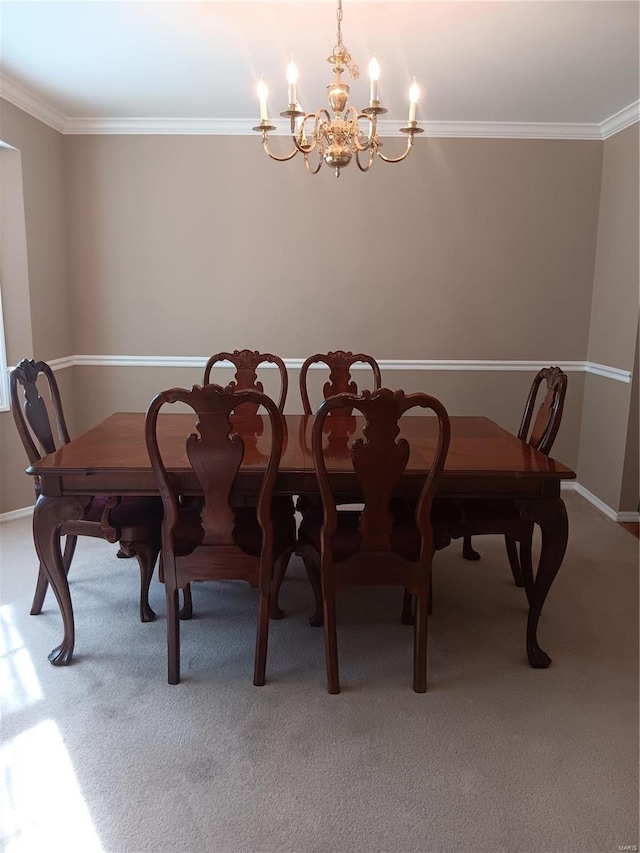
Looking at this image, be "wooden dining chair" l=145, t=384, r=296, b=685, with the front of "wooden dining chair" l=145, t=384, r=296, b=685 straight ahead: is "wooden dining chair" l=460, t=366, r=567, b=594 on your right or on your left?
on your right

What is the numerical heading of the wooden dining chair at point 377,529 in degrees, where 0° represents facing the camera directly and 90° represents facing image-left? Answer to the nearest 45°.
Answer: approximately 180°

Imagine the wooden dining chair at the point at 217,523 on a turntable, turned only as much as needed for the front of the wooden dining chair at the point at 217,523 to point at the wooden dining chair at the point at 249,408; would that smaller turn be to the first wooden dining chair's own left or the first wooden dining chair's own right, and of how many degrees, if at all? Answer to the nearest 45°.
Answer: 0° — it already faces it

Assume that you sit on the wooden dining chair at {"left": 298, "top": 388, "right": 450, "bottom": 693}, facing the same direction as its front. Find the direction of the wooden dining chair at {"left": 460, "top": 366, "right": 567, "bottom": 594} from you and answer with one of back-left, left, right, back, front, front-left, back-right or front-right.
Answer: front-right

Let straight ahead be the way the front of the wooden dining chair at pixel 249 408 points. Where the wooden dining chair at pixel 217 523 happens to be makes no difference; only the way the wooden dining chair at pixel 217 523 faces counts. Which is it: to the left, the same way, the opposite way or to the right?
the opposite way

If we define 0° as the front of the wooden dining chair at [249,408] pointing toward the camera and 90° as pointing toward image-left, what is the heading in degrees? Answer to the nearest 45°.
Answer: approximately 0°

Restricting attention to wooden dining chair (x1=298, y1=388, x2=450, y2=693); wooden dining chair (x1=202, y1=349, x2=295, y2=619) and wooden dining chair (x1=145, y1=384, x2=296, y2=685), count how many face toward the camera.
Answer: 1

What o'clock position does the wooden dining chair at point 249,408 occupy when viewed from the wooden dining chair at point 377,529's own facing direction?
the wooden dining chair at point 249,408 is roughly at 11 o'clock from the wooden dining chair at point 377,529.

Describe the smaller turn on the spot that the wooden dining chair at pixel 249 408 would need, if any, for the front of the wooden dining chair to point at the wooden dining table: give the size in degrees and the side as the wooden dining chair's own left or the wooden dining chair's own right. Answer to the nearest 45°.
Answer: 0° — it already faces it

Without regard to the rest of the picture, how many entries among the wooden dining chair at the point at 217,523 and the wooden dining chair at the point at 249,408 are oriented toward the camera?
1

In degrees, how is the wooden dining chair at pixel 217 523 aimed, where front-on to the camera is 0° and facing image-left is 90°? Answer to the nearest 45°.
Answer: approximately 180°
